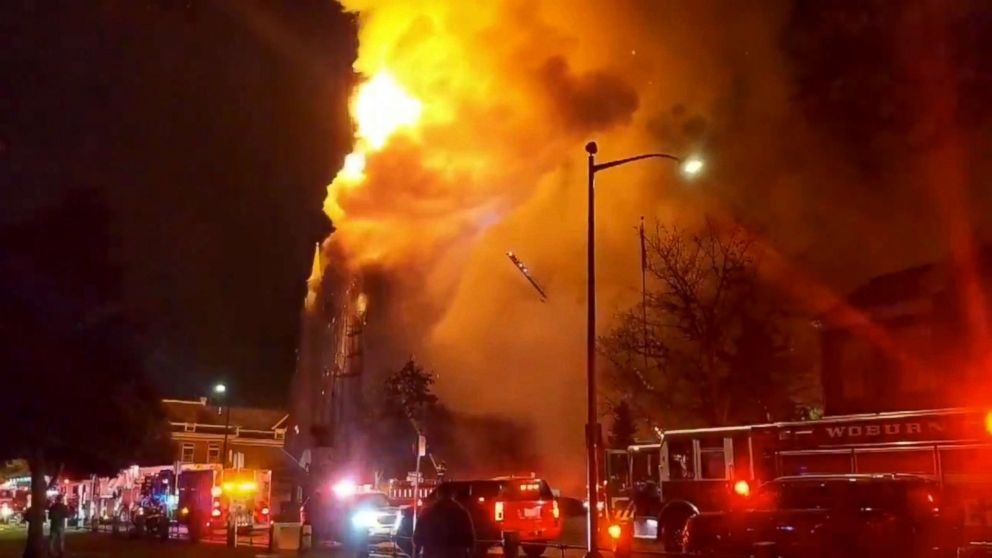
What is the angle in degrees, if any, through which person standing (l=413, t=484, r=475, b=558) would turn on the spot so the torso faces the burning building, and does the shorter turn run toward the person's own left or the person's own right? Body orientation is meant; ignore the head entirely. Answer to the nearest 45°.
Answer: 0° — they already face it

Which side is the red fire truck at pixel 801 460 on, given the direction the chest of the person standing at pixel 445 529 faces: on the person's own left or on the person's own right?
on the person's own right

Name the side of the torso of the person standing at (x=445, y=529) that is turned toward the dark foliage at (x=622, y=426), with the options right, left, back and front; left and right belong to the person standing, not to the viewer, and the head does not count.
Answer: front

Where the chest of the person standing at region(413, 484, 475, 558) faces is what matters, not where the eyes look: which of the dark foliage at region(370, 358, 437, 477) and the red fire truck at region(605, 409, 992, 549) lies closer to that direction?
the dark foliage

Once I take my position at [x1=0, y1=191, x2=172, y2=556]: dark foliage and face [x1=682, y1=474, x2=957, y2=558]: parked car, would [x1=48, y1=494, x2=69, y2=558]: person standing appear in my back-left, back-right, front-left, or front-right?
back-left

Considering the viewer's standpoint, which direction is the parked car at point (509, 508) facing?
facing away from the viewer and to the left of the viewer

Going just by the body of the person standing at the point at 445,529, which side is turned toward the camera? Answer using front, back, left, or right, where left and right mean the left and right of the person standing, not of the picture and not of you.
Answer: back

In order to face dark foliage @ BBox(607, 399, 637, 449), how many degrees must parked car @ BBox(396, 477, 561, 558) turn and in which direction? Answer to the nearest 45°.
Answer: approximately 45° to its right
